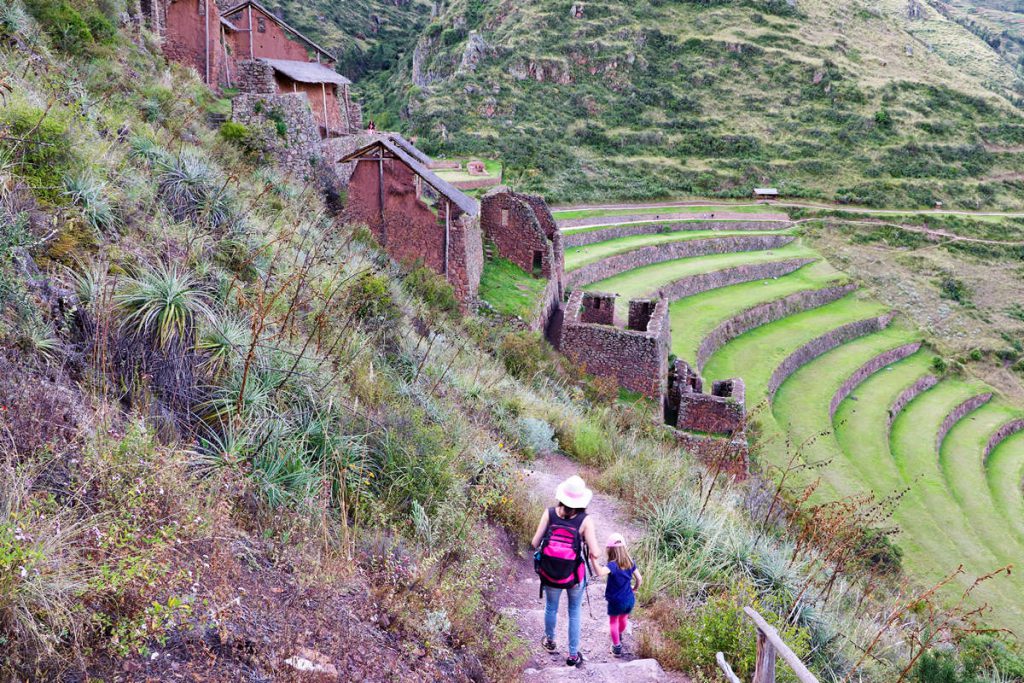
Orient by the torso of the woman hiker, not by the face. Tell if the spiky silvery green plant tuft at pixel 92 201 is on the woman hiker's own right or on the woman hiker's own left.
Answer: on the woman hiker's own left

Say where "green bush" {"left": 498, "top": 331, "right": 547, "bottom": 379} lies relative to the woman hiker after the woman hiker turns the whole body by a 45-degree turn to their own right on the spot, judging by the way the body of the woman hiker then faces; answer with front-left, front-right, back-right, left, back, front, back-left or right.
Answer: front-left

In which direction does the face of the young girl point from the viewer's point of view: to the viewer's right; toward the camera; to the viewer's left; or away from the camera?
away from the camera

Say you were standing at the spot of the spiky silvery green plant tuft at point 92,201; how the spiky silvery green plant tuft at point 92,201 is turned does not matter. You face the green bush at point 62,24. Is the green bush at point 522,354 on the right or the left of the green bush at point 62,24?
right

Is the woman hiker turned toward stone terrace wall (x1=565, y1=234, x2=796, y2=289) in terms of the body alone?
yes

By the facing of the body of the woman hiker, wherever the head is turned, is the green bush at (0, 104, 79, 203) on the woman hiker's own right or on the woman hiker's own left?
on the woman hiker's own left

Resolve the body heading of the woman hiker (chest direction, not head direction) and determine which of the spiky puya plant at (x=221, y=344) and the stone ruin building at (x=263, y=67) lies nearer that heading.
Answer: the stone ruin building

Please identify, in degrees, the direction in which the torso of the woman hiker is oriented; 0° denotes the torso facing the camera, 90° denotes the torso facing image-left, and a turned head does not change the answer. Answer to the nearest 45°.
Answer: approximately 180°

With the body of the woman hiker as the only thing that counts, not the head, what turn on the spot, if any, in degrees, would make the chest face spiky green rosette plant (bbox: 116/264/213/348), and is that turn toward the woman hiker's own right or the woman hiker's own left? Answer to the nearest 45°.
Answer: approximately 90° to the woman hiker's own left

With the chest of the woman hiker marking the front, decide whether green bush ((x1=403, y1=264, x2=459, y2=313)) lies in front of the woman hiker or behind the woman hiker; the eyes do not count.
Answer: in front

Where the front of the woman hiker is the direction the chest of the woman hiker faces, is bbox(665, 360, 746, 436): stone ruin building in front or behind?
in front

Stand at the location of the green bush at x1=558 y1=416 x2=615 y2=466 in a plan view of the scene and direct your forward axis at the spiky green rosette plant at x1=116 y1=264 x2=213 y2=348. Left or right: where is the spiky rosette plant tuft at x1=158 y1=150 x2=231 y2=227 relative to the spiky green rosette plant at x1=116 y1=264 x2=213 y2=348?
right
